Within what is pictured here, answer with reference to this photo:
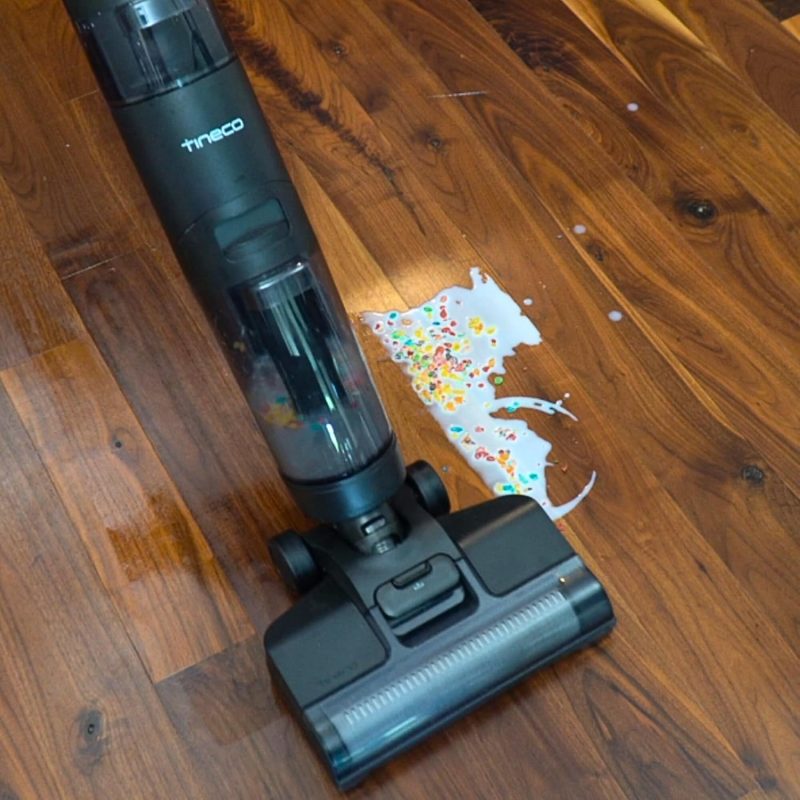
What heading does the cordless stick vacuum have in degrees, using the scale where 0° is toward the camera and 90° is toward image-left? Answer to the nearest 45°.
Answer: approximately 315°
